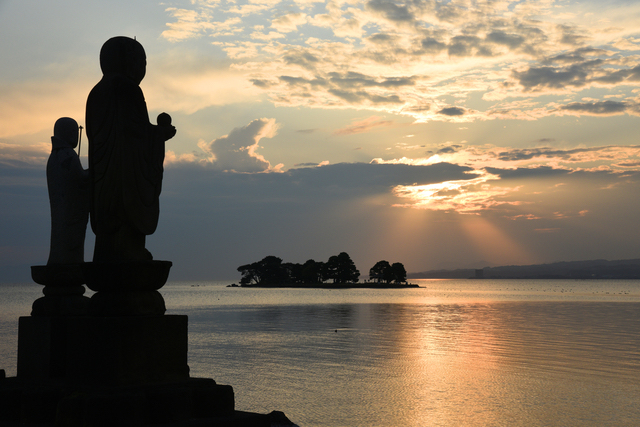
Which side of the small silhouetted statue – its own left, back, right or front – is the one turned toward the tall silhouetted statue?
right

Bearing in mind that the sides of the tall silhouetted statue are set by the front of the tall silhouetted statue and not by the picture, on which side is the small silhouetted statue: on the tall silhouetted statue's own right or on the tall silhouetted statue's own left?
on the tall silhouetted statue's own left
